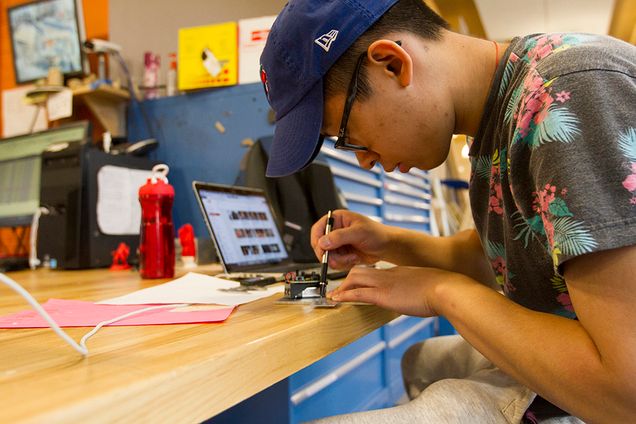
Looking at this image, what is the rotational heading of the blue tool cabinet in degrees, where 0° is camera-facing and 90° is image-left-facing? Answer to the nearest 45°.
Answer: approximately 315°

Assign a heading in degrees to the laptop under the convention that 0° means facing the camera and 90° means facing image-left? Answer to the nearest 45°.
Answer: approximately 315°

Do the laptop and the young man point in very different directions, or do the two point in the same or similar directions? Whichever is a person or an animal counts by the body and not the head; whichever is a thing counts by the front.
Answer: very different directions
